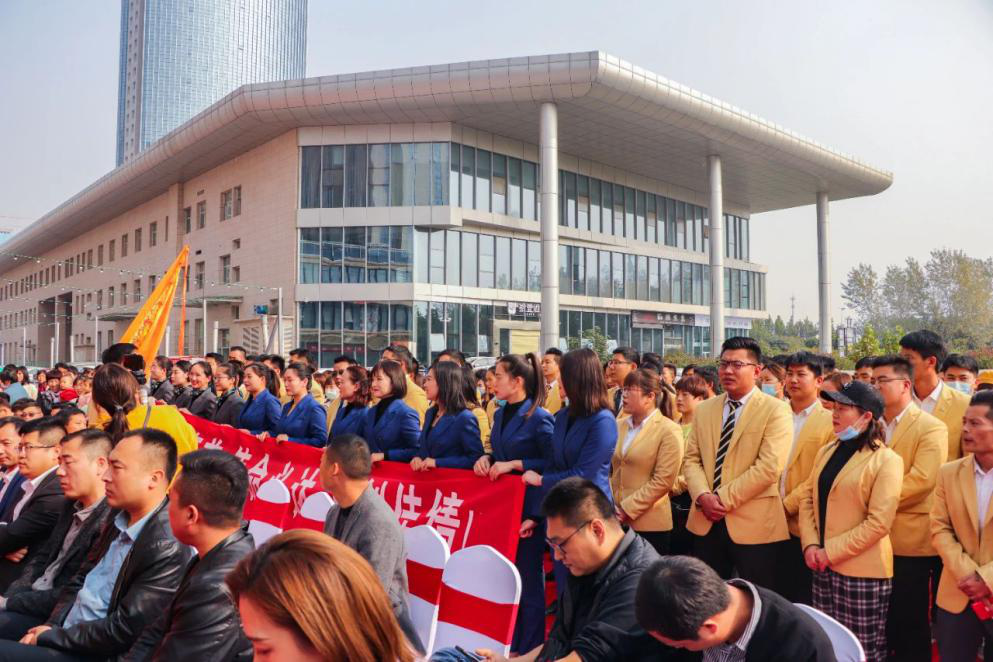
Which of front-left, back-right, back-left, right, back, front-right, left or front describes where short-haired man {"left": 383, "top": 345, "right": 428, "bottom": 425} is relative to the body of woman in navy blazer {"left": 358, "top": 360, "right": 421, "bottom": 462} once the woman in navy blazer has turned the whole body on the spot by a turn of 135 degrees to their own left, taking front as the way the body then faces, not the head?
left

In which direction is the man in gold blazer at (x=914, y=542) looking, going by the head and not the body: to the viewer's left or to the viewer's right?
to the viewer's left

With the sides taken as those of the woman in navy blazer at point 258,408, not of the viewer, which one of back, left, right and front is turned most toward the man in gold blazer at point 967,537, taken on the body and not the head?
left

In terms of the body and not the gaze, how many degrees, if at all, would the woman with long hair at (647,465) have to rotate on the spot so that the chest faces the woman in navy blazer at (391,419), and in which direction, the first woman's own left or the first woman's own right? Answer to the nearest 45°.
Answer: approximately 45° to the first woman's own right

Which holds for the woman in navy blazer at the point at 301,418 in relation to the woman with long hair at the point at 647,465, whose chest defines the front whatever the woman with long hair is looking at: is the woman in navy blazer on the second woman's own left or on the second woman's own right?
on the second woman's own right

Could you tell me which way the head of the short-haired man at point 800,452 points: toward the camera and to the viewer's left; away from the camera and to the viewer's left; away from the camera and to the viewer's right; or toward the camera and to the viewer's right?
toward the camera and to the viewer's left

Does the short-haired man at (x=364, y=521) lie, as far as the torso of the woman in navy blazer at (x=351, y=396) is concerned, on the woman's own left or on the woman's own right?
on the woman's own left
